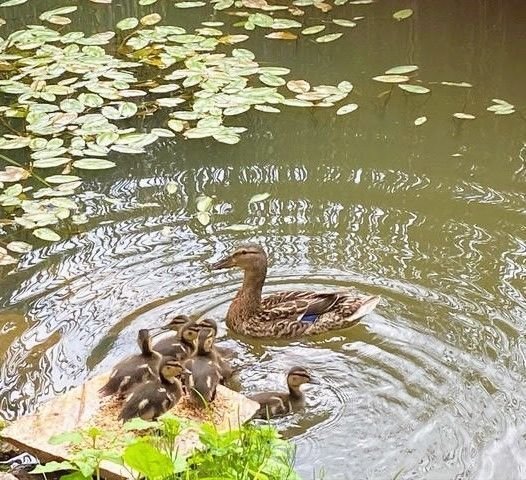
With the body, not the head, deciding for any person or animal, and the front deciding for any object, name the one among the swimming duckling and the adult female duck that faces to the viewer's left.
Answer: the adult female duck

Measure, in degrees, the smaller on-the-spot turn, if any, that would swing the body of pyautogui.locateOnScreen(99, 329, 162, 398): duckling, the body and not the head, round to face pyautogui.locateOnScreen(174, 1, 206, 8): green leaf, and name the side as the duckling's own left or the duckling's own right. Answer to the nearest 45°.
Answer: approximately 45° to the duckling's own left

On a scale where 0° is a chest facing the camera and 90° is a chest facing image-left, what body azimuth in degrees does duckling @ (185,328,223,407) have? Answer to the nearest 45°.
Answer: approximately 180°

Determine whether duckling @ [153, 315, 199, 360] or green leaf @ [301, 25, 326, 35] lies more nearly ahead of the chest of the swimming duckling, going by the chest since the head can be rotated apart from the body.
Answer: the green leaf

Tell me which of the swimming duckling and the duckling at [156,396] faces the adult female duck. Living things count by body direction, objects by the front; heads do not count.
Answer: the duckling

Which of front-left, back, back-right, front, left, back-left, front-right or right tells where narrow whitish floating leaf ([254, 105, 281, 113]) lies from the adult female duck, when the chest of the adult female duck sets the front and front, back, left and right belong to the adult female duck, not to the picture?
right

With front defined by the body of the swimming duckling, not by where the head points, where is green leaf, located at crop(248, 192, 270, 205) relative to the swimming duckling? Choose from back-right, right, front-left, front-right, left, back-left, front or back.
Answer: left

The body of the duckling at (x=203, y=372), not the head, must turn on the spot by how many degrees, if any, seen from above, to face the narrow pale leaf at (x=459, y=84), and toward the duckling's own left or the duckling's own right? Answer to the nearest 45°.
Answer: approximately 45° to the duckling's own right

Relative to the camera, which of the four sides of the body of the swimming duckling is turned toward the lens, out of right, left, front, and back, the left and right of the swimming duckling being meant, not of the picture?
right

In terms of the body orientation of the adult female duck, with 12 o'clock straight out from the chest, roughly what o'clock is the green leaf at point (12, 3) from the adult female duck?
The green leaf is roughly at 2 o'clock from the adult female duck.

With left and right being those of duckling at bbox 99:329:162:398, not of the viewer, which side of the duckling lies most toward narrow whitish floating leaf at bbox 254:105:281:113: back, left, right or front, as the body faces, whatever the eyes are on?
front

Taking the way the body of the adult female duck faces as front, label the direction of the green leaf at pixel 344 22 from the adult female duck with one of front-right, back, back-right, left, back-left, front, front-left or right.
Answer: right

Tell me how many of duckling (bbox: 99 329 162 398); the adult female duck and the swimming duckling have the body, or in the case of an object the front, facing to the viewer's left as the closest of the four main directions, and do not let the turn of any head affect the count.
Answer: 1
